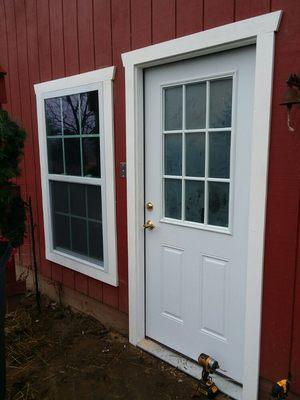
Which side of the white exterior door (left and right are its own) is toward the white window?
right

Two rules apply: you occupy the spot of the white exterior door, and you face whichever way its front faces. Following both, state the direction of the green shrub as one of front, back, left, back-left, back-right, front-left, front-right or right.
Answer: front-right

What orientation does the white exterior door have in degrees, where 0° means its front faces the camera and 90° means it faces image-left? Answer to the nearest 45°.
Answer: approximately 45°
